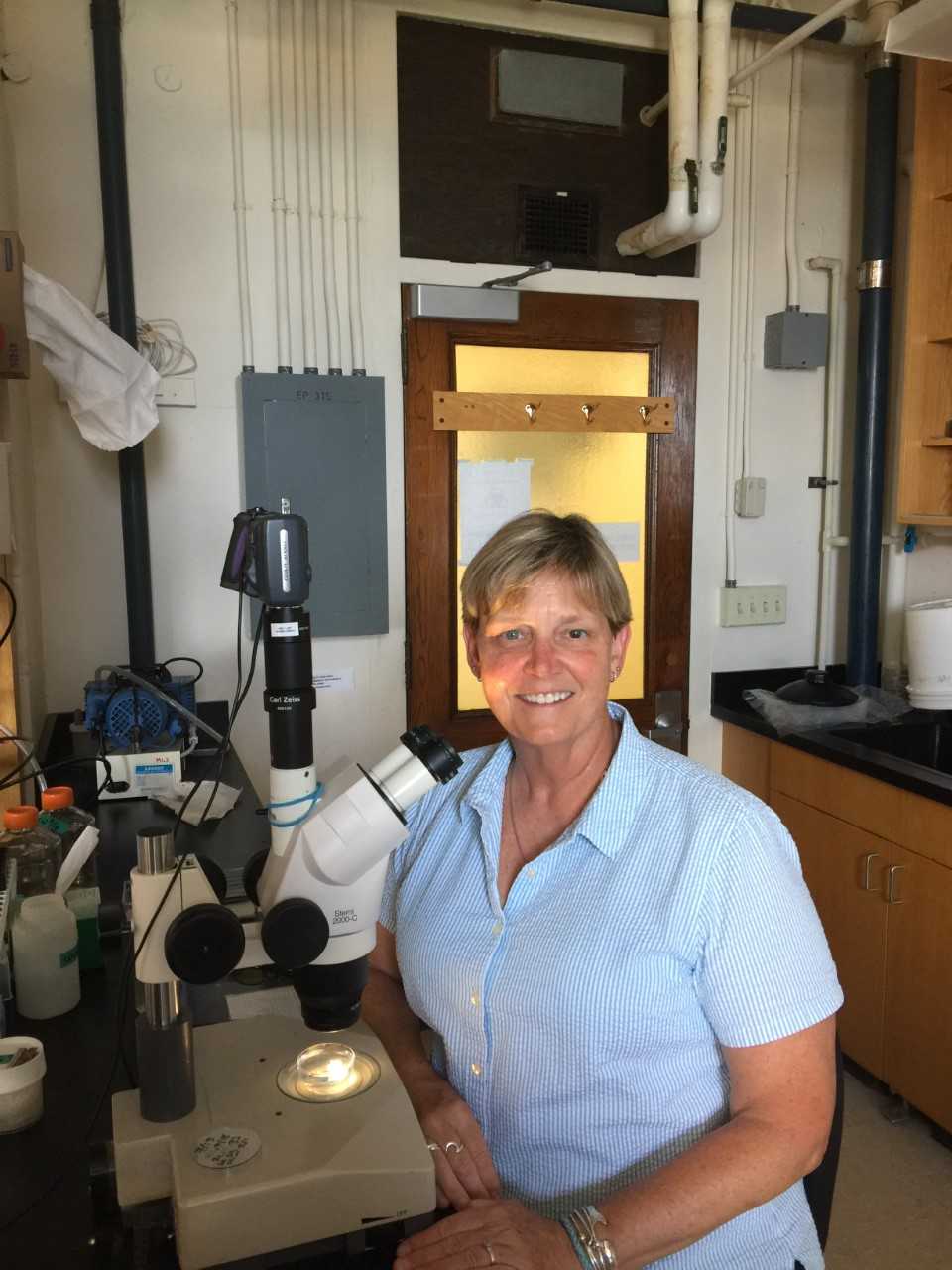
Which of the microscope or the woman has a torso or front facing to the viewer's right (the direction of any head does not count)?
the microscope

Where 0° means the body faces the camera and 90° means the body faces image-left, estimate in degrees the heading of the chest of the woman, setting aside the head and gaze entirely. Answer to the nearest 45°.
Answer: approximately 45°

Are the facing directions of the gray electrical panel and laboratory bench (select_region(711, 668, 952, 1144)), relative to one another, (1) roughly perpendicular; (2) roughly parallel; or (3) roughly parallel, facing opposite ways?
roughly perpendicular

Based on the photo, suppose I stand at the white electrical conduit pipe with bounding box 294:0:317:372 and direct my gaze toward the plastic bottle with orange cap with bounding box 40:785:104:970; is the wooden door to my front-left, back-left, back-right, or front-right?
back-left

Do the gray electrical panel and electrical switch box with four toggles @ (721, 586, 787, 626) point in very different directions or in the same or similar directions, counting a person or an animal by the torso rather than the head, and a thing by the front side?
same or similar directions

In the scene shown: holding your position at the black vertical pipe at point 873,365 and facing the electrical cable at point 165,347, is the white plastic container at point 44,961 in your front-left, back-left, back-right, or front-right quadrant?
front-left

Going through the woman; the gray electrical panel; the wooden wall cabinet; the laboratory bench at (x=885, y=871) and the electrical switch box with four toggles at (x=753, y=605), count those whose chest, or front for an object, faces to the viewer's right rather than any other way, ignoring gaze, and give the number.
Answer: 0

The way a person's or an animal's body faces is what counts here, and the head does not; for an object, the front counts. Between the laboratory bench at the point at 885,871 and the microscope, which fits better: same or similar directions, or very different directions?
very different directions

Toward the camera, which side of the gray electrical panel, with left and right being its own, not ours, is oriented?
front

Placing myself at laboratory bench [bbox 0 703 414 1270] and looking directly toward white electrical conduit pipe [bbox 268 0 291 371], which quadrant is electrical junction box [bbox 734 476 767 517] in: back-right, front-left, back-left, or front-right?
front-right

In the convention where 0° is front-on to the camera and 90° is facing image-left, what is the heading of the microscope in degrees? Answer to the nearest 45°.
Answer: approximately 270°

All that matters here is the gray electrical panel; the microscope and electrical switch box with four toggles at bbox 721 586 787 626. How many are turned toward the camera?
2

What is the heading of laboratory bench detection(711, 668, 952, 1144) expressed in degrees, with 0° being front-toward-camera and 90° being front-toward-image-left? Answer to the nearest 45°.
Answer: approximately 45°

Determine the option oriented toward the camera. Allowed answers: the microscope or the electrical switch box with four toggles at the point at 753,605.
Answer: the electrical switch box with four toggles

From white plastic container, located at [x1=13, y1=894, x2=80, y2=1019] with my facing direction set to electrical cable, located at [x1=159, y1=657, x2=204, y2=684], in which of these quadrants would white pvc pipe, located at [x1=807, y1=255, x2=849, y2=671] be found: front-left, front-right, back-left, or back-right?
front-right

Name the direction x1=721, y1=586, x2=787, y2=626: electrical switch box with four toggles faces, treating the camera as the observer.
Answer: facing the viewer
